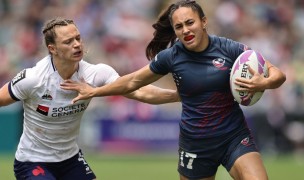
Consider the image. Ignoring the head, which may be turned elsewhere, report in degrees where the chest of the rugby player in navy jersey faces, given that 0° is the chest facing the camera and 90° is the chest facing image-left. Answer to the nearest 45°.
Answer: approximately 0°

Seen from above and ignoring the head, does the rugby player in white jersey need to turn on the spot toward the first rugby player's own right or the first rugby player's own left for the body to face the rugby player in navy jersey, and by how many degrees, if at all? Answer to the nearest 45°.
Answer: approximately 45° to the first rugby player's own left

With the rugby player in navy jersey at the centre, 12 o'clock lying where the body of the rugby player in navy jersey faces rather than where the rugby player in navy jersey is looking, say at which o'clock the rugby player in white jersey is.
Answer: The rugby player in white jersey is roughly at 3 o'clock from the rugby player in navy jersey.
